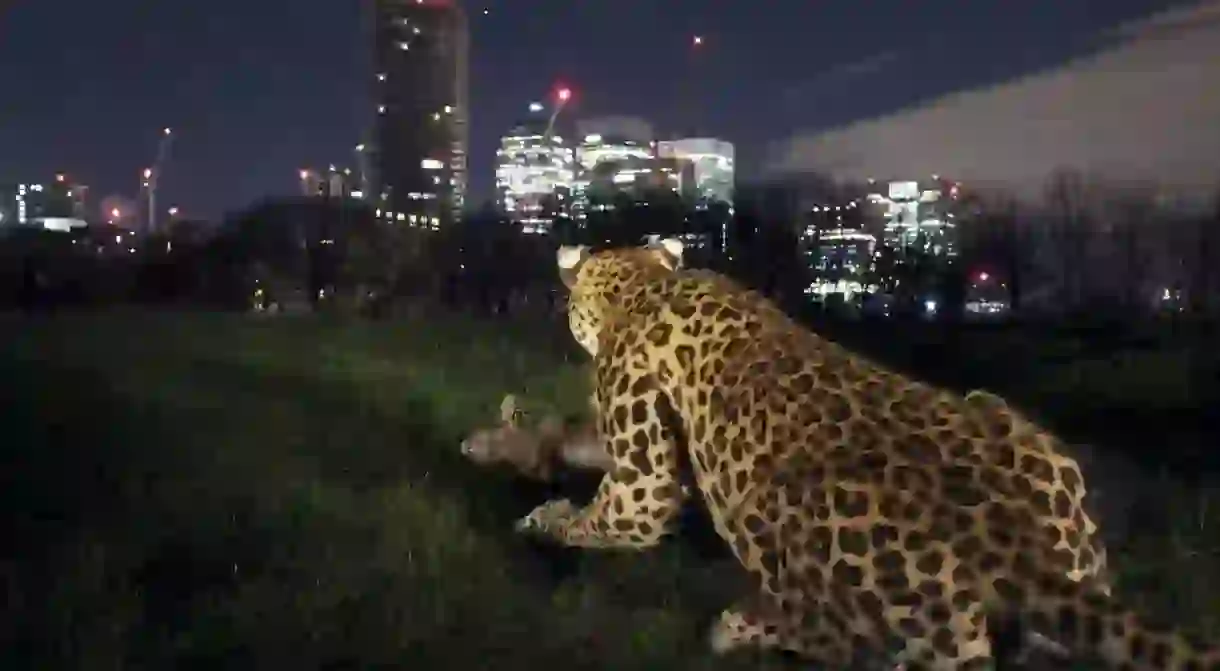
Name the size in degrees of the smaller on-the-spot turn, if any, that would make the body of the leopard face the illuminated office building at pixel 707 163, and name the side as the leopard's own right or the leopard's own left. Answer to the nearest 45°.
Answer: approximately 45° to the leopard's own right

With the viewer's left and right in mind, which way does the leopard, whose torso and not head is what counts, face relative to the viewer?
facing away from the viewer and to the left of the viewer

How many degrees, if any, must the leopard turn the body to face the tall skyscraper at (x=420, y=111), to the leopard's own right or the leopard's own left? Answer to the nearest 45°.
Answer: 0° — it already faces it
